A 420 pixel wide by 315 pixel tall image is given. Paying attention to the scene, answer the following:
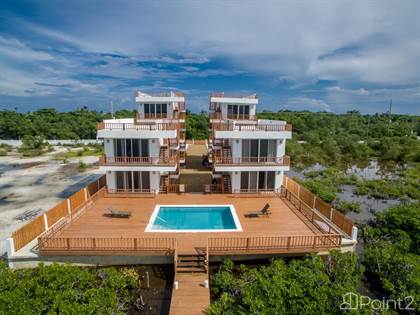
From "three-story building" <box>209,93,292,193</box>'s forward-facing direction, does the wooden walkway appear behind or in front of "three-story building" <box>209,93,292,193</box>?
in front

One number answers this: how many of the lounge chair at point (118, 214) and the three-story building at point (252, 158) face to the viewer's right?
1

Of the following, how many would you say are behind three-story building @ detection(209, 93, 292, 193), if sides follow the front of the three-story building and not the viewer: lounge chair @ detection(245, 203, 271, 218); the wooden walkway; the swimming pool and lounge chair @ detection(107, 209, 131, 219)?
0

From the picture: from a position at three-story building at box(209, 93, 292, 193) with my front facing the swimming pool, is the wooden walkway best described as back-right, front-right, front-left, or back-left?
front-left

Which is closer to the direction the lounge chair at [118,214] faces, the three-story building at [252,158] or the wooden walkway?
the three-story building

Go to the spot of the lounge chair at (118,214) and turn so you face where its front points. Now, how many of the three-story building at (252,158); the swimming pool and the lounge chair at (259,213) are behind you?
0

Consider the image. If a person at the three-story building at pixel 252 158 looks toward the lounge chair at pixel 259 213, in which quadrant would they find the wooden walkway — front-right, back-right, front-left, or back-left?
front-right

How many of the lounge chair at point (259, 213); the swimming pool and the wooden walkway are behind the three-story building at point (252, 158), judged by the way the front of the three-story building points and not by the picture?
0

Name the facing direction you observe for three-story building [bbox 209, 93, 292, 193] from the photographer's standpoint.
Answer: facing the viewer

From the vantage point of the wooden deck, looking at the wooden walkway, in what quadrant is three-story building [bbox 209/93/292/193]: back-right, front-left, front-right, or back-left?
back-left

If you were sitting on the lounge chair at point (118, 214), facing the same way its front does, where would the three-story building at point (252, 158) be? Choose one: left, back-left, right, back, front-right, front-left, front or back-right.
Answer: front

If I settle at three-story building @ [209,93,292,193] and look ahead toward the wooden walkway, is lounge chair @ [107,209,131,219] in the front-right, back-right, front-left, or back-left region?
front-right

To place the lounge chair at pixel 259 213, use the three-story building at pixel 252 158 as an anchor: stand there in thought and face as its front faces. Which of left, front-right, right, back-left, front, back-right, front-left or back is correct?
front

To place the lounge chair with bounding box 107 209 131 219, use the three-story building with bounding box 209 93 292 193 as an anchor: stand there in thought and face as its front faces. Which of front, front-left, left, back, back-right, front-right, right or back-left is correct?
front-right

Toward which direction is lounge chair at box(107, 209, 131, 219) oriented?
to the viewer's right

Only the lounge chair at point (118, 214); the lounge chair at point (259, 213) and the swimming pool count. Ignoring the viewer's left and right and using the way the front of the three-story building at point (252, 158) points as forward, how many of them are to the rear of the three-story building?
0

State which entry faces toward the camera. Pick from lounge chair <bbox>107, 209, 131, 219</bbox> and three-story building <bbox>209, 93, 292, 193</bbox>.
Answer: the three-story building
